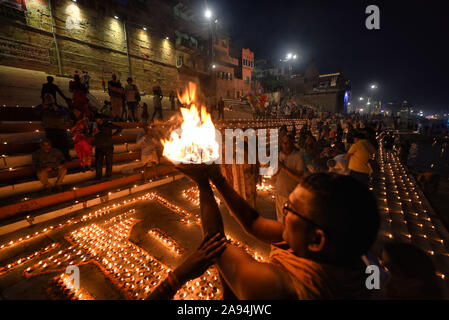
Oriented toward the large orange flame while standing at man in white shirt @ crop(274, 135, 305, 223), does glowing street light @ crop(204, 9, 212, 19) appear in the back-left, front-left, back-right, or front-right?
back-right

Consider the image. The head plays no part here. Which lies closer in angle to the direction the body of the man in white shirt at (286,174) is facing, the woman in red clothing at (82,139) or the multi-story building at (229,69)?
the woman in red clothing

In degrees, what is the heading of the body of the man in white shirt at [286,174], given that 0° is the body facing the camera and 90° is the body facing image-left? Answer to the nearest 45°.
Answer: approximately 45°

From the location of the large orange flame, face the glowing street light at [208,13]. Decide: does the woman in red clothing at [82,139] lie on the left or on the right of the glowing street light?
left

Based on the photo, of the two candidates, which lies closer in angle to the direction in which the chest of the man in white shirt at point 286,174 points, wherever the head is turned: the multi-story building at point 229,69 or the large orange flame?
the large orange flame

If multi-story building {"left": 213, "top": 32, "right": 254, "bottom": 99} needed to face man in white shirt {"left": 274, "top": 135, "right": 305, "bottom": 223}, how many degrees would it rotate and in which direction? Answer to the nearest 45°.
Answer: approximately 45° to its right

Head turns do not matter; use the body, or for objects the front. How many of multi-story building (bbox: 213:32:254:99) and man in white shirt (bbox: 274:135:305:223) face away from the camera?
0

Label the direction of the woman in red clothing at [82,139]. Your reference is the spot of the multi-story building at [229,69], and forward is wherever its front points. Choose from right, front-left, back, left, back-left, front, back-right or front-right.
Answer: front-right

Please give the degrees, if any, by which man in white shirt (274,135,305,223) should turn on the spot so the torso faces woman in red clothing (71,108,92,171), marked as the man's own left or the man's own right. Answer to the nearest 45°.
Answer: approximately 45° to the man's own right

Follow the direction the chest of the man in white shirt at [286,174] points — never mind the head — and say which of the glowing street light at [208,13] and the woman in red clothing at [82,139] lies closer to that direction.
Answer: the woman in red clothing

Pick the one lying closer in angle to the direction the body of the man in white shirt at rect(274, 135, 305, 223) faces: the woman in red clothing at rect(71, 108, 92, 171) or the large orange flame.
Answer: the large orange flame
